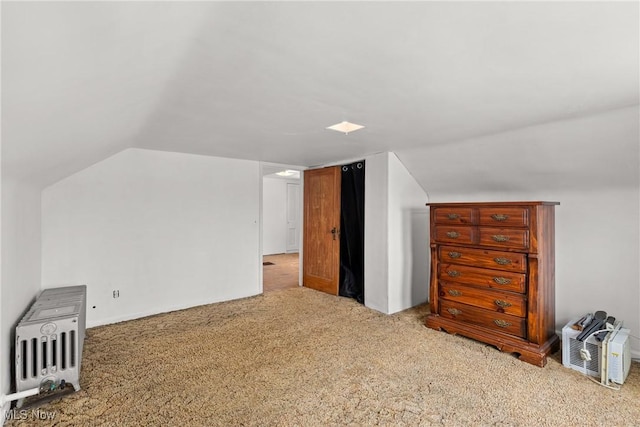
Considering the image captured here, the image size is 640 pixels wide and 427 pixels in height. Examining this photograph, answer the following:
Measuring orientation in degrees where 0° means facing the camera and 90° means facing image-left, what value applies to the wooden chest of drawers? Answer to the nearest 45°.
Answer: approximately 45°

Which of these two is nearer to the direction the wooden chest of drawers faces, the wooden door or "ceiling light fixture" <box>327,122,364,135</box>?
the ceiling light fixture

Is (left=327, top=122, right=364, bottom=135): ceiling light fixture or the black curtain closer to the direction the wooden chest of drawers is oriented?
the ceiling light fixture

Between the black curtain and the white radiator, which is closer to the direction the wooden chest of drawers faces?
the white radiator

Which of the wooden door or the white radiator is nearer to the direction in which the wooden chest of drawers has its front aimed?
the white radiator

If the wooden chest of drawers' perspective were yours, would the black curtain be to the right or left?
on its right
